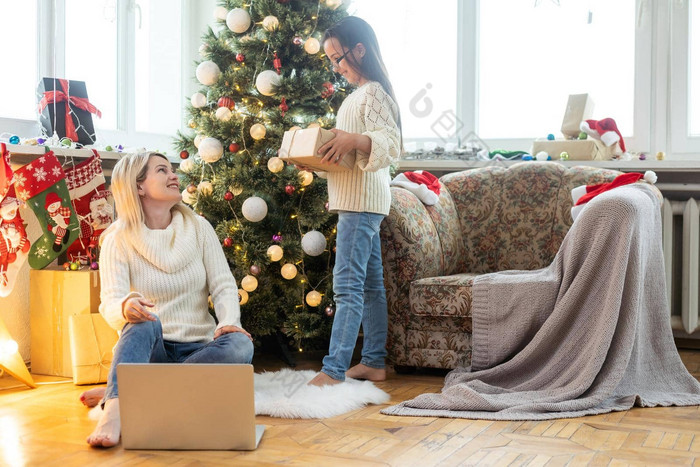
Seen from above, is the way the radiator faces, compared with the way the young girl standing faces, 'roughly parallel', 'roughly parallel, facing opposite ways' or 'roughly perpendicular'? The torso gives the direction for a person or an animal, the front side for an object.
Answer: roughly perpendicular

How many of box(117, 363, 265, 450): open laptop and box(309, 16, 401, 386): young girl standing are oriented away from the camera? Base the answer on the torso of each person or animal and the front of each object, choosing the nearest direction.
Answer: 1

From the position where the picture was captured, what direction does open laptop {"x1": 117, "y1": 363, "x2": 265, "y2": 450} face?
facing away from the viewer

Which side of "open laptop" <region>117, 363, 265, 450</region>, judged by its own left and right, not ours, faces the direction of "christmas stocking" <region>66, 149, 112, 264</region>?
front

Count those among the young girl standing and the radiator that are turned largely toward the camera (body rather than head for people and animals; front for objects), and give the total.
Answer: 1

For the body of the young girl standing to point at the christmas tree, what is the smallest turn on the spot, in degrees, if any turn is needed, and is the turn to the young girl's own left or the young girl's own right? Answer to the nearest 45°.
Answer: approximately 45° to the young girl's own right

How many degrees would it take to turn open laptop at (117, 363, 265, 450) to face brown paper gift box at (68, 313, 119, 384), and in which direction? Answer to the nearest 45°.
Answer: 0° — it already faces it

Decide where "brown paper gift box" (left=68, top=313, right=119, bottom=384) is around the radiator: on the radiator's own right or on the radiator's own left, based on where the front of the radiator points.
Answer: on the radiator's own right

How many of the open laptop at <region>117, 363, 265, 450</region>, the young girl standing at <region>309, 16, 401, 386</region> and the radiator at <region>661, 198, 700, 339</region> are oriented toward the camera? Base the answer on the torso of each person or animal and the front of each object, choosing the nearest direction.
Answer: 1

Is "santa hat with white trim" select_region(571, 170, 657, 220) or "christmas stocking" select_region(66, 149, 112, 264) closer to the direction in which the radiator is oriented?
the santa hat with white trim

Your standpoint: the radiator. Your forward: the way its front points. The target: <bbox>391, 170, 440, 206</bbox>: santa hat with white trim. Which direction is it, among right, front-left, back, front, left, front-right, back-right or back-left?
front-right

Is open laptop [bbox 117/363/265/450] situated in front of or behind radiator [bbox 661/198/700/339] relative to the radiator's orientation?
in front

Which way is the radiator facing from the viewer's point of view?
toward the camera

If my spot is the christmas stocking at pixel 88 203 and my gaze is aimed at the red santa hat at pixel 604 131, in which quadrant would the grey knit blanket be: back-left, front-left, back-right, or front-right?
front-right
